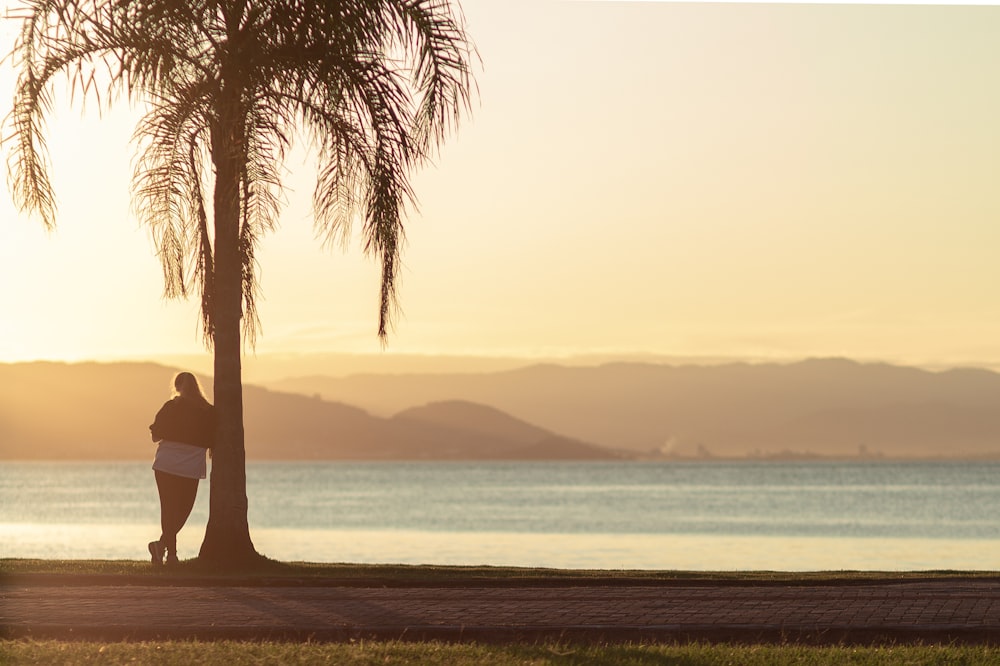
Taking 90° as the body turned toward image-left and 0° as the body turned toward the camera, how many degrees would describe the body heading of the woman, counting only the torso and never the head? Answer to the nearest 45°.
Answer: approximately 135°
